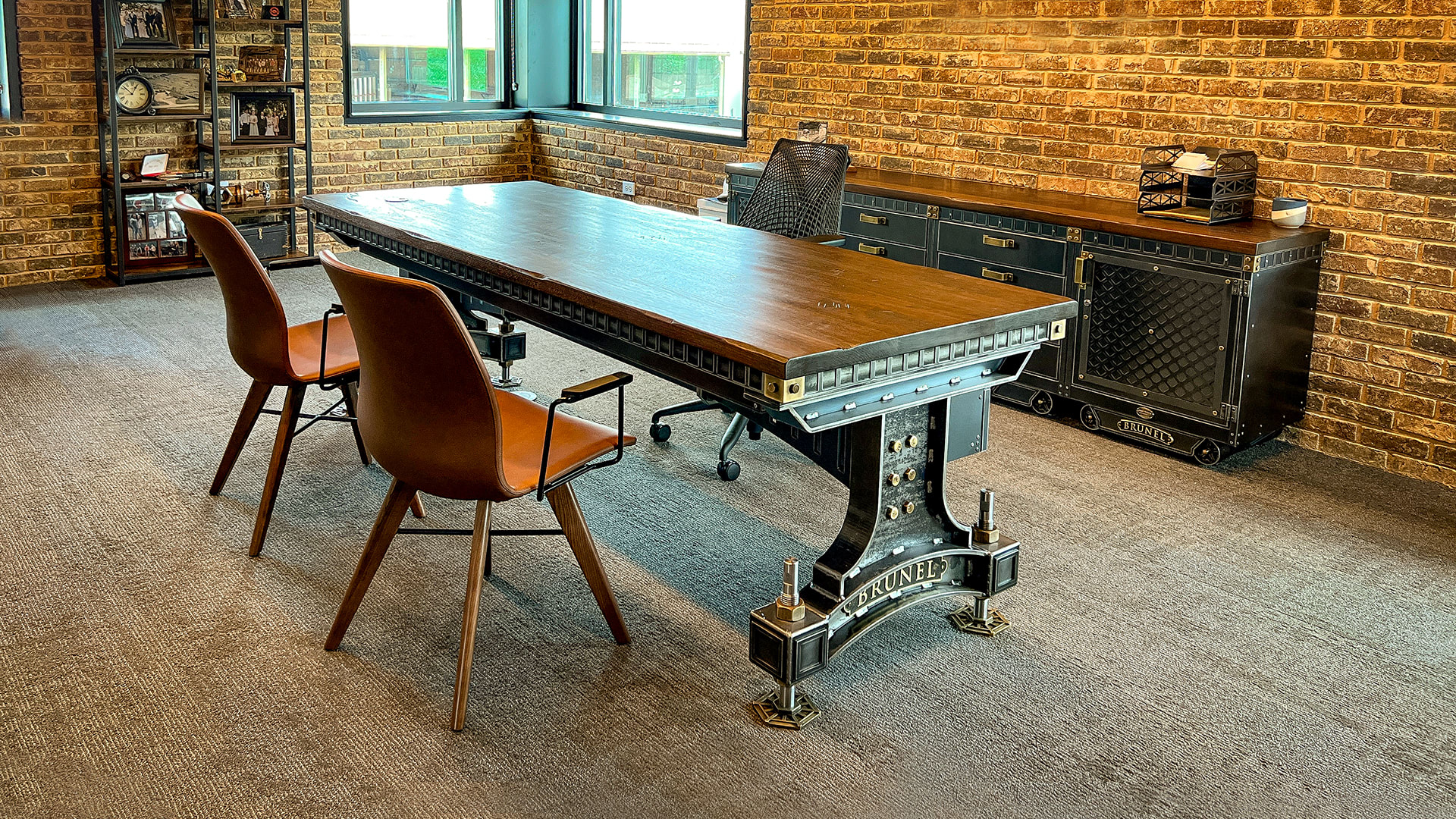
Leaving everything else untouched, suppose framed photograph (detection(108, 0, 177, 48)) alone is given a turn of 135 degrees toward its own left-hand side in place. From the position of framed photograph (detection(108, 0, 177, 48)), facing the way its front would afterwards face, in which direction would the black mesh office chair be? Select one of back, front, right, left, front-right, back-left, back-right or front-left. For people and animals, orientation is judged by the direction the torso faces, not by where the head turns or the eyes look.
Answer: right

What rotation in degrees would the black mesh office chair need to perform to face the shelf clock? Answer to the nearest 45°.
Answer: approximately 90° to its right

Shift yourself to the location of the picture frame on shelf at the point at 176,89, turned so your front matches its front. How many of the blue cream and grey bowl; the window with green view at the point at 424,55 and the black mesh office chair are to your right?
0

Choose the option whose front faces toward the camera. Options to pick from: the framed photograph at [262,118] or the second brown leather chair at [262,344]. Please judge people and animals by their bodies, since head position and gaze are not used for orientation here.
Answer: the framed photograph

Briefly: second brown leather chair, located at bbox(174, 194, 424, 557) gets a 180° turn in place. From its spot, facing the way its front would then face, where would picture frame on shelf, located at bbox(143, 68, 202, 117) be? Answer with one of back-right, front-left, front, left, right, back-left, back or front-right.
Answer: back-right

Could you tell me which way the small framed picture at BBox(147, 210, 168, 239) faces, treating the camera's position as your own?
facing the viewer

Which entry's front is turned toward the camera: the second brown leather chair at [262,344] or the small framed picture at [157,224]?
the small framed picture

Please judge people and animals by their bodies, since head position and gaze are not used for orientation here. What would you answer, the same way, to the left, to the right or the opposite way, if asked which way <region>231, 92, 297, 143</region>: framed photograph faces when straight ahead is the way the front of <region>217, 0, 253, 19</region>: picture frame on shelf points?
the same way

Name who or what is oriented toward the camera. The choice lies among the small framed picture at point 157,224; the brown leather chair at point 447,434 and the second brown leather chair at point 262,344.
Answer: the small framed picture

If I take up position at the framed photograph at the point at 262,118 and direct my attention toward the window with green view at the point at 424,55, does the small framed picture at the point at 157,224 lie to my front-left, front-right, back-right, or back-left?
back-left

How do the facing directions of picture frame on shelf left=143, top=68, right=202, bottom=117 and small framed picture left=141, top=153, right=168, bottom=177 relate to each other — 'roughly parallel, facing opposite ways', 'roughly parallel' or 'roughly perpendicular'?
roughly parallel

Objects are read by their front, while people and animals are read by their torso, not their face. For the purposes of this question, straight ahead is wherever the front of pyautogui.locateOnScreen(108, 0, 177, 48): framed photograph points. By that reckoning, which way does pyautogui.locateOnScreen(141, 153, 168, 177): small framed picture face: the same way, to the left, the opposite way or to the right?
the same way

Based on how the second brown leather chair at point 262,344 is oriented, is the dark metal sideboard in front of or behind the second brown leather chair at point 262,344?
in front

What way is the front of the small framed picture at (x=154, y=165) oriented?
toward the camera

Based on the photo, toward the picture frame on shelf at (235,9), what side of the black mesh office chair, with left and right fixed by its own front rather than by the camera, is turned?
right

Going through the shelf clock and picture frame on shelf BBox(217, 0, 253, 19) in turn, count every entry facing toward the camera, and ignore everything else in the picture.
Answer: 2

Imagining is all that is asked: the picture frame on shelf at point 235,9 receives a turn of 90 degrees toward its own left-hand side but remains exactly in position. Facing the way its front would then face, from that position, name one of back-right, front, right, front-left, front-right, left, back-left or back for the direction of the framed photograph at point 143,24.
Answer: back-right

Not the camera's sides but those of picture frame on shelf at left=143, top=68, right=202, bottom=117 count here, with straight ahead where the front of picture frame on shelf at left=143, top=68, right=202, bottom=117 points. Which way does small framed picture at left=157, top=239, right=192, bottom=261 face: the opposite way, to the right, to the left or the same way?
the same way

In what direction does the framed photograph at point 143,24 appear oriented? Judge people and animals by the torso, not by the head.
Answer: toward the camera
